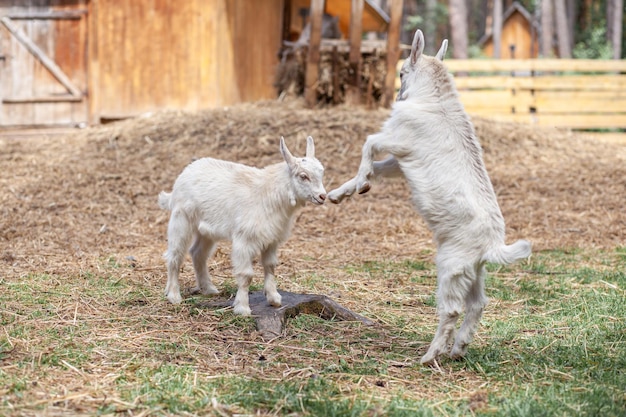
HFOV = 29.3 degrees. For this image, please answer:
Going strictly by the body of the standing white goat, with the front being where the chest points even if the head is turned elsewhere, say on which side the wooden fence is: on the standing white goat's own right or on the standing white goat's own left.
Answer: on the standing white goat's own left

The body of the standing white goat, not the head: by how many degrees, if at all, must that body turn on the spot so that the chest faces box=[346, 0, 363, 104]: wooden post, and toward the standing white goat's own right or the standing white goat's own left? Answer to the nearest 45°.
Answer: approximately 135° to the standing white goat's own left

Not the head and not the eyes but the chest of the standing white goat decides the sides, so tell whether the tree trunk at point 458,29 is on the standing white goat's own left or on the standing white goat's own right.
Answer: on the standing white goat's own left

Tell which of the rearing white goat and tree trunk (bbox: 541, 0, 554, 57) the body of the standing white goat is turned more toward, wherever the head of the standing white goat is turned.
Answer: the rearing white goat

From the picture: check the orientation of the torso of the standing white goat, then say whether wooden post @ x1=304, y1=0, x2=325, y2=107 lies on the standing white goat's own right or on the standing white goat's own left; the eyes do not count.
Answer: on the standing white goat's own left

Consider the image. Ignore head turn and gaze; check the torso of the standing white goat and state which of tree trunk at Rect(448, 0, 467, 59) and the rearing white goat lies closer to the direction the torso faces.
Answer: the rearing white goat

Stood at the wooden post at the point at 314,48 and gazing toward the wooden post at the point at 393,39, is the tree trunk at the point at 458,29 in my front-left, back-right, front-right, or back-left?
front-left

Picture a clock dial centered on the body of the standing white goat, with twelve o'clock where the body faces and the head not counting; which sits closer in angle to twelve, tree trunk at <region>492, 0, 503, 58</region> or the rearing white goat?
the rearing white goat
